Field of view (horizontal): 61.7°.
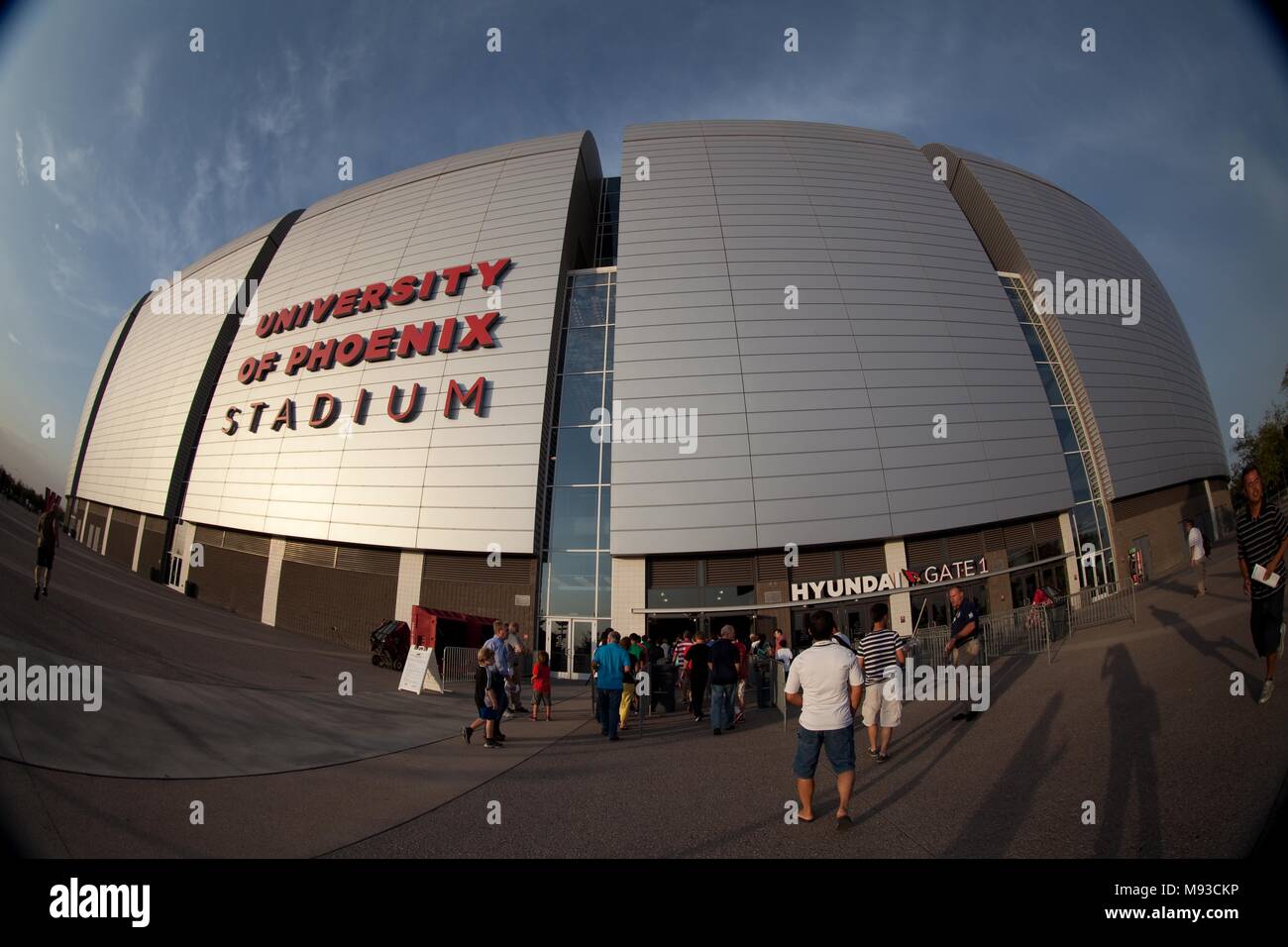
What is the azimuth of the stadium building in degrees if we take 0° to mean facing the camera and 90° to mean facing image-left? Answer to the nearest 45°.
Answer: approximately 0°

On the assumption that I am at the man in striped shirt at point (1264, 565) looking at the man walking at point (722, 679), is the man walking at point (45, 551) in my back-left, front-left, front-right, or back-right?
front-left

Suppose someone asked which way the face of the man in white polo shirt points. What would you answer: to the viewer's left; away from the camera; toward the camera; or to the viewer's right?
away from the camera

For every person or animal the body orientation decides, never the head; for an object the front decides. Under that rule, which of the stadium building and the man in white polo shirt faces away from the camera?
the man in white polo shirt

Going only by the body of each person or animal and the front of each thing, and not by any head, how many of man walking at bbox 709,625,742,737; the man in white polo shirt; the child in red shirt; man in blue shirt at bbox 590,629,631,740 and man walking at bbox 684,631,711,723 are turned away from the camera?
5

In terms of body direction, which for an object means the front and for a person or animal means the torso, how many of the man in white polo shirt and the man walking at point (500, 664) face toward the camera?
0

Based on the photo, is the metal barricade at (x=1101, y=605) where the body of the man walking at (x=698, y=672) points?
no

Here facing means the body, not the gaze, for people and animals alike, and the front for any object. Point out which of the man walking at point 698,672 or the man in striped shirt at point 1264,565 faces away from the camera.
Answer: the man walking

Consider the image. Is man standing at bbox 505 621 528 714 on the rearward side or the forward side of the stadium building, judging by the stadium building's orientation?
on the forward side

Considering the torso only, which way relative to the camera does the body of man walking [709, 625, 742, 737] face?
away from the camera

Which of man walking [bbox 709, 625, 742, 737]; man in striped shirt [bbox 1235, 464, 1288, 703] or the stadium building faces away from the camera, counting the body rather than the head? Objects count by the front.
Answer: the man walking

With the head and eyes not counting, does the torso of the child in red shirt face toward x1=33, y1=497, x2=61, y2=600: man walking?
no

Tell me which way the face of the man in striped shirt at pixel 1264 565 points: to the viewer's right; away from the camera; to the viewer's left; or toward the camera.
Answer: toward the camera

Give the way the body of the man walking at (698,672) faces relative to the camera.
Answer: away from the camera

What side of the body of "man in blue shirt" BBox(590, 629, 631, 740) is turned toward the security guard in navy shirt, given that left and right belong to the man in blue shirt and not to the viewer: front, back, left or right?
right

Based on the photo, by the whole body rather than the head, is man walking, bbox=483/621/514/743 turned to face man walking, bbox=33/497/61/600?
no

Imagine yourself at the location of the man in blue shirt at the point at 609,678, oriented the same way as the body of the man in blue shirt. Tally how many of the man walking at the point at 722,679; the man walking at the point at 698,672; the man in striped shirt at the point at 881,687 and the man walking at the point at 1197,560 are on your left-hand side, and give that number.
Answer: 0

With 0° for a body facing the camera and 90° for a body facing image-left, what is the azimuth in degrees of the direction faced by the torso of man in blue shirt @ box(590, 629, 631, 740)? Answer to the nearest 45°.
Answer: approximately 180°
